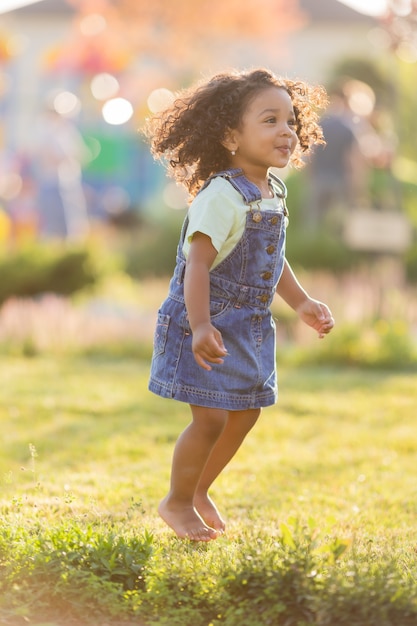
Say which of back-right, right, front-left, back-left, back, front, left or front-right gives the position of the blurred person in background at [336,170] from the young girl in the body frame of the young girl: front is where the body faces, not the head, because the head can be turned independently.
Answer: back-left

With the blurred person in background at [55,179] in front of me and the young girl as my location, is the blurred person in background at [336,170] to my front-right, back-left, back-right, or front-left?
front-right

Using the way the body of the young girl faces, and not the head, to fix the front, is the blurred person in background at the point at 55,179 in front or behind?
behind

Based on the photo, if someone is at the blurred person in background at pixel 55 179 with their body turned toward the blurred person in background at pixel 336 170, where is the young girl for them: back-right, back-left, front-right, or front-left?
front-right

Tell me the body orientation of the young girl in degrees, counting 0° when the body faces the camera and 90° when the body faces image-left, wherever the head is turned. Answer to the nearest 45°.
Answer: approximately 315°

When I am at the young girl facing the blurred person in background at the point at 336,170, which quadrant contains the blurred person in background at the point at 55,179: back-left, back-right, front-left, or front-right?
front-left

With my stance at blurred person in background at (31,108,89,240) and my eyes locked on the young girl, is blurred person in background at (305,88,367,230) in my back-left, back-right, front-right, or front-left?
front-left
